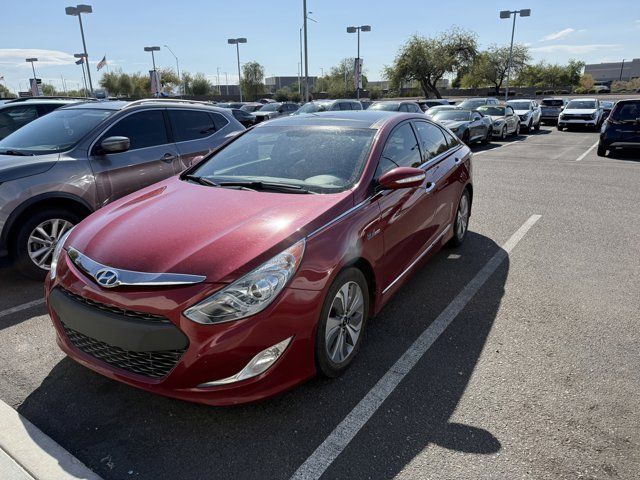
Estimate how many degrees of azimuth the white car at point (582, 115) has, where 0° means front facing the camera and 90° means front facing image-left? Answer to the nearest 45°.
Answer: approximately 0°

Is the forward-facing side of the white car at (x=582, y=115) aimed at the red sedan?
yes

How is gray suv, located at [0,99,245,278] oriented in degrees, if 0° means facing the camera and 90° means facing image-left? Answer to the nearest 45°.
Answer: approximately 45°

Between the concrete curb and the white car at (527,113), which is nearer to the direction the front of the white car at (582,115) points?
the concrete curb

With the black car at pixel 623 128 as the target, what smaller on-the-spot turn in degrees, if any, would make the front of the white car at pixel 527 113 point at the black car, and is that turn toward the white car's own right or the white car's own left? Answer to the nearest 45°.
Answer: approximately 45° to the white car's own left

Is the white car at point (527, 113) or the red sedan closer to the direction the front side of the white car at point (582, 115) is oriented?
the red sedan

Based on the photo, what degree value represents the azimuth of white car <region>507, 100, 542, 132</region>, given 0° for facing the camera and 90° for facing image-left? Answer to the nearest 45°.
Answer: approximately 45°

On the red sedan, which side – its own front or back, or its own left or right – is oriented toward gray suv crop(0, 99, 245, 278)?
right

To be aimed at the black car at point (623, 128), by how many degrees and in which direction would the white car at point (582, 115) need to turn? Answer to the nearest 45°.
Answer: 0° — it already faces it

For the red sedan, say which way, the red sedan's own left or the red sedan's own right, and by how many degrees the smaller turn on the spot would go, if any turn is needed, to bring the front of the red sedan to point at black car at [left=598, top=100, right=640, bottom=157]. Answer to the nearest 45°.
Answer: approximately 180°
